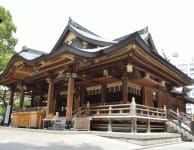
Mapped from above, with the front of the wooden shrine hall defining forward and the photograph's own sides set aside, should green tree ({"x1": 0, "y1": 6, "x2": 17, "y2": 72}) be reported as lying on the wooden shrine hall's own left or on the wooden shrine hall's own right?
on the wooden shrine hall's own right
